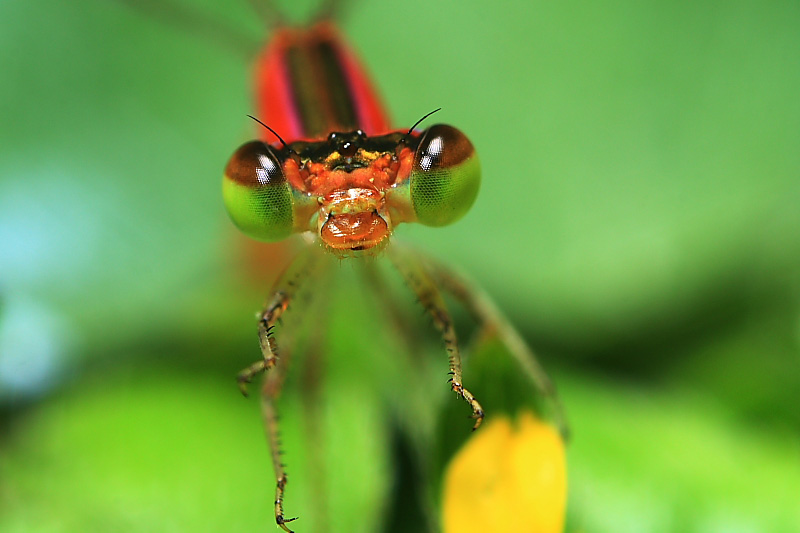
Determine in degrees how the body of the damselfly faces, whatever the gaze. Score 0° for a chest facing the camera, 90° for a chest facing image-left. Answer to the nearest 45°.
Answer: approximately 0°
